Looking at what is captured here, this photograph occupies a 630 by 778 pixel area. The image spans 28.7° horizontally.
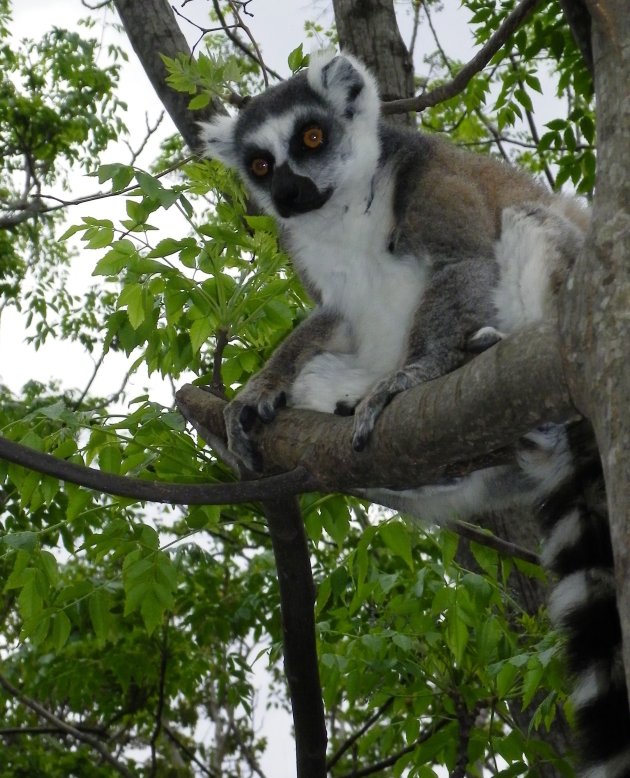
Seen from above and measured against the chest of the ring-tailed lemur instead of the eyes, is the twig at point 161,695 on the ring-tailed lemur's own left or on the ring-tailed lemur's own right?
on the ring-tailed lemur's own right

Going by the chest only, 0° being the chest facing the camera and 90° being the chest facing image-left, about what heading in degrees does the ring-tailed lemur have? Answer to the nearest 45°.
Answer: approximately 45°

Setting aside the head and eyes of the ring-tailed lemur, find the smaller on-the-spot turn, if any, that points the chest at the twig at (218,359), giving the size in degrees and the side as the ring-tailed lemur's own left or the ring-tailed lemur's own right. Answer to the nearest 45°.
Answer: approximately 45° to the ring-tailed lemur's own right
